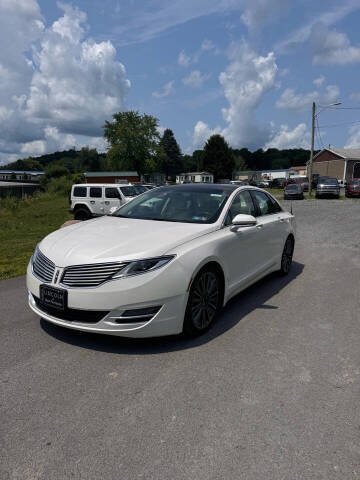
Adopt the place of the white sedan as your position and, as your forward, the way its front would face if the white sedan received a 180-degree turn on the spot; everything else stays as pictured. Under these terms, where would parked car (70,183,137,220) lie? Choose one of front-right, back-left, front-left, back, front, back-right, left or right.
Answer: front-left

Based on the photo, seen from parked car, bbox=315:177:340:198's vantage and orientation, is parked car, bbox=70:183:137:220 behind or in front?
in front

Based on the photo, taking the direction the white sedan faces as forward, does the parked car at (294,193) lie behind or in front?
behind

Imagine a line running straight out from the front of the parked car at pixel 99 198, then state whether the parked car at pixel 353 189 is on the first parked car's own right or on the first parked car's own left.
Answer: on the first parked car's own left

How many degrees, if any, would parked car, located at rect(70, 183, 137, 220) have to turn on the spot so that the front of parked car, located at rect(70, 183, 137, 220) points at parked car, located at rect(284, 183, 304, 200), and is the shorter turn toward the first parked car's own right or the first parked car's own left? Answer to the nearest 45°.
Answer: approximately 90° to the first parked car's own left

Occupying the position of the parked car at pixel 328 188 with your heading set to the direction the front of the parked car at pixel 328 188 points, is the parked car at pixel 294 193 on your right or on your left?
on your right

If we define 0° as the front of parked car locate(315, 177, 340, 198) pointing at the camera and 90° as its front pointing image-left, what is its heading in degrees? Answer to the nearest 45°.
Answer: approximately 0°

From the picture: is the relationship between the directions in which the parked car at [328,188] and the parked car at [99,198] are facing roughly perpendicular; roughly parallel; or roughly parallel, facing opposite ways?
roughly perpendicular

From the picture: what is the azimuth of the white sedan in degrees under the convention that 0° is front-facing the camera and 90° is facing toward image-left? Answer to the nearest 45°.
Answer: approximately 45°

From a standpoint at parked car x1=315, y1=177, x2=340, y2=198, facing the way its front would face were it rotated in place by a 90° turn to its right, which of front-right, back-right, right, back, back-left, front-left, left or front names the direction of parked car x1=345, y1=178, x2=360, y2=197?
back-right
